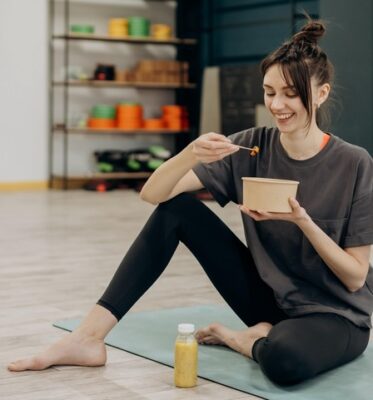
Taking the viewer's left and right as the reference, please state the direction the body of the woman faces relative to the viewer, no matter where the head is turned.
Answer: facing the viewer and to the left of the viewer

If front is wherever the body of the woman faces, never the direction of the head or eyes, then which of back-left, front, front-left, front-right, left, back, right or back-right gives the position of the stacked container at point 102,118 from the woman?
back-right

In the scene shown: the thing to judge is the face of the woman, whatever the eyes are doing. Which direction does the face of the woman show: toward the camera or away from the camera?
toward the camera

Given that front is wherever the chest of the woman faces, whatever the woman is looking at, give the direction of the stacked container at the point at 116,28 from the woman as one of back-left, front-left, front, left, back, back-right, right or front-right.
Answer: back-right

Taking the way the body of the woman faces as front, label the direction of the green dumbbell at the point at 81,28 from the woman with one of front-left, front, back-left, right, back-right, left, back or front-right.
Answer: back-right

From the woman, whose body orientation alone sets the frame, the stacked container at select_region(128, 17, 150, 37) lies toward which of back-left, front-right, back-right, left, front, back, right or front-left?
back-right

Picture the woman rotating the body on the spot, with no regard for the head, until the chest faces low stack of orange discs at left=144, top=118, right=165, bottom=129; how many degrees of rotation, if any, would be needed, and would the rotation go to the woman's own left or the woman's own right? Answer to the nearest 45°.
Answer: approximately 135° to the woman's own right

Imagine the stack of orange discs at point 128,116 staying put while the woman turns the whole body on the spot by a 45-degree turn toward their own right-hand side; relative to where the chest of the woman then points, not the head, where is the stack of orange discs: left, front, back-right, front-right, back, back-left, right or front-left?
right
